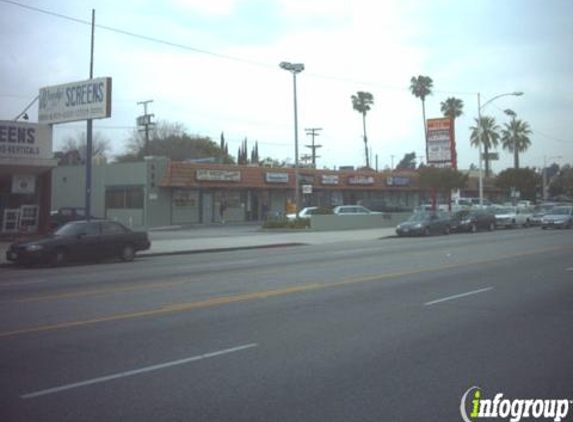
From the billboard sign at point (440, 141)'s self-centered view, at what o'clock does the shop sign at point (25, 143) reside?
The shop sign is roughly at 12 o'clock from the billboard sign.

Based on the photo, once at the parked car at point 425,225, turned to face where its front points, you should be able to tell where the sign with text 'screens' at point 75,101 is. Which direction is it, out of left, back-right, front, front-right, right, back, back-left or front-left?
front

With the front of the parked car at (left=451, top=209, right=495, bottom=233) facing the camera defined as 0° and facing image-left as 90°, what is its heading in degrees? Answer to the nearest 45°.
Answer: approximately 45°

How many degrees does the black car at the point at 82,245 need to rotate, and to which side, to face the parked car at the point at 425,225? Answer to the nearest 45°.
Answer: approximately 180°

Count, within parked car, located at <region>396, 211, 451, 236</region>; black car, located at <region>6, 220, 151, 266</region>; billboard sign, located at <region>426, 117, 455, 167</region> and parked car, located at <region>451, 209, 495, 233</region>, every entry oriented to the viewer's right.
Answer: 0

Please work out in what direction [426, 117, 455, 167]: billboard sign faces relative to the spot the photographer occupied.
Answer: facing the viewer and to the left of the viewer

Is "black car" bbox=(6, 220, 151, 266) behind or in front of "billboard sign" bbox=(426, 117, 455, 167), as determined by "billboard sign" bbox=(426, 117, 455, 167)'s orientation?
in front

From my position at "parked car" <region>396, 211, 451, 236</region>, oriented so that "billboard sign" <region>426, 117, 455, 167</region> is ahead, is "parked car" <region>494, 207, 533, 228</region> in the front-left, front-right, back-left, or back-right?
front-right

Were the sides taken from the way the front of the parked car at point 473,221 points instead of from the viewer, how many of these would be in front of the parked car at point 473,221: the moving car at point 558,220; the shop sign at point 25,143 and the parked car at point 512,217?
1

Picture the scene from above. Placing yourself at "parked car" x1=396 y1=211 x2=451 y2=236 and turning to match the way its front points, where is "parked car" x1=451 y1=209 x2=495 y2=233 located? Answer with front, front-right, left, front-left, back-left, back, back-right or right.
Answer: back

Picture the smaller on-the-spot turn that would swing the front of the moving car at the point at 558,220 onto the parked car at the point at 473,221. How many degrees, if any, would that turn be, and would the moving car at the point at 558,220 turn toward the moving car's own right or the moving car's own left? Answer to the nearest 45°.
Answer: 0° — it already faces it

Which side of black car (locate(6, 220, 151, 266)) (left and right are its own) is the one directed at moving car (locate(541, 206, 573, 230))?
back

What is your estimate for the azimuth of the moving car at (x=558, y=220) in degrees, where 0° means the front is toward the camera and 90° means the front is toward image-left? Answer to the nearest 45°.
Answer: approximately 45°

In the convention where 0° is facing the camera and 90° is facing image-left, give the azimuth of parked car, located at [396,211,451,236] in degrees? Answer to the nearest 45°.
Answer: approximately 45°
